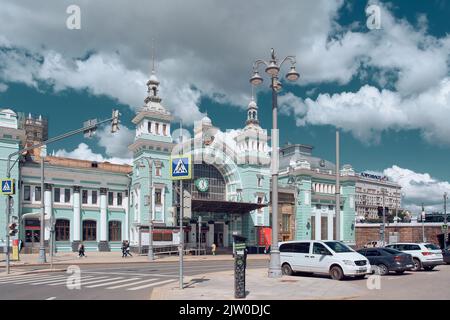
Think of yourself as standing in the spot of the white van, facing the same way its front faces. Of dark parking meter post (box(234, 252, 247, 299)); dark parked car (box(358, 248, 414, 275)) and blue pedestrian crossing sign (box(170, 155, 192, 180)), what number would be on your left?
1

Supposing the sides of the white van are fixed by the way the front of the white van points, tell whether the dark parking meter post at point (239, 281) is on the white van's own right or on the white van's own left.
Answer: on the white van's own right

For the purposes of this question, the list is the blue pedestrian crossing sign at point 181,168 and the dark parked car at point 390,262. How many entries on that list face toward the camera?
1

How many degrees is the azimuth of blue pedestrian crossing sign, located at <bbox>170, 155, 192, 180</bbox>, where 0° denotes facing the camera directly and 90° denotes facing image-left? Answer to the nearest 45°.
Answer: approximately 0°

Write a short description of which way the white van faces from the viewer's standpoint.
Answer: facing the viewer and to the right of the viewer
